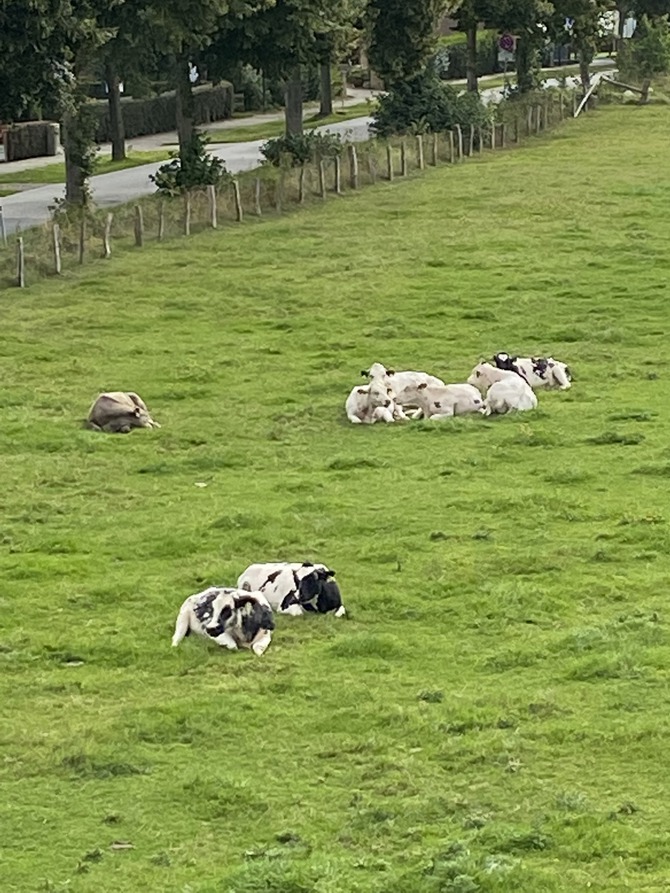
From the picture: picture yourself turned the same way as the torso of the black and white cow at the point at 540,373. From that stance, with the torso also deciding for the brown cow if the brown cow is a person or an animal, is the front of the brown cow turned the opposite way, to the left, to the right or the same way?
the opposite way

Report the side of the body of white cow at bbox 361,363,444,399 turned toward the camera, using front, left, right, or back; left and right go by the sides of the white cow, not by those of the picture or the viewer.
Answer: left

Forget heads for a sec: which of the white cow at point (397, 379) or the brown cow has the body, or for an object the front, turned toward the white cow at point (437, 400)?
the brown cow

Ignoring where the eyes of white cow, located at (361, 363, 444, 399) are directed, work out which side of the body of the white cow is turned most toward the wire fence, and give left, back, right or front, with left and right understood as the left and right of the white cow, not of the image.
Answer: right

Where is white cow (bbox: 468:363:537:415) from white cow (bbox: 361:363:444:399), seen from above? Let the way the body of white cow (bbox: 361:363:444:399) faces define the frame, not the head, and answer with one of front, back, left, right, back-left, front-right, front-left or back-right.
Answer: back

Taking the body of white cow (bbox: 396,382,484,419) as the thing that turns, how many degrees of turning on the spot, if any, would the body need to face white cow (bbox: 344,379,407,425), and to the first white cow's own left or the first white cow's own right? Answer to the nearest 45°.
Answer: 0° — it already faces it

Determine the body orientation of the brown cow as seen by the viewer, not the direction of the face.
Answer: to the viewer's right

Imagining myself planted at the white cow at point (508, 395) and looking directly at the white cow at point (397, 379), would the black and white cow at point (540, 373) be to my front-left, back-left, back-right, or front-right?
back-right

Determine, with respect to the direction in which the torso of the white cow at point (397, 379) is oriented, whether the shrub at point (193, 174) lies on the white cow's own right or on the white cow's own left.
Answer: on the white cow's own right

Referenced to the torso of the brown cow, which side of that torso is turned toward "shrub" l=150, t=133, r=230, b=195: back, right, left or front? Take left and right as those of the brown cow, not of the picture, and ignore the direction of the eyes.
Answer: left

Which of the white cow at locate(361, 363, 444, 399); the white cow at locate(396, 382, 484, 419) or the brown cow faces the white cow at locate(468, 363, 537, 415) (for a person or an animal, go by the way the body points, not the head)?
the brown cow

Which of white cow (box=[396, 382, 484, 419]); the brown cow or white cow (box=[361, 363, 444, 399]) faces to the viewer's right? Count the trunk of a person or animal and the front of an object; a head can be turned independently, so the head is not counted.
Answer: the brown cow

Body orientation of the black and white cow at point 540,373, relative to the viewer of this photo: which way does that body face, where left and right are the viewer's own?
facing to the left of the viewer

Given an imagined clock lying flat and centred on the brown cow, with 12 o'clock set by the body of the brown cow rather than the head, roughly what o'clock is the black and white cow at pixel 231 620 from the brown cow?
The black and white cow is roughly at 3 o'clock from the brown cow.
